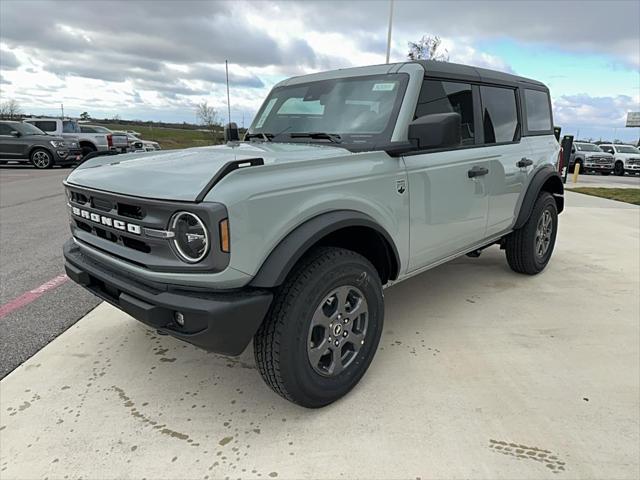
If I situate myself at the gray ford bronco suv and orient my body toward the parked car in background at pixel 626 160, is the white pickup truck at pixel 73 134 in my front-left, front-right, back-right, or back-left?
front-left

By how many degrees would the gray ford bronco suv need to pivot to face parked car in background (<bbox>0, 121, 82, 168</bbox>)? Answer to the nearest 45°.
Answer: approximately 90° to its right

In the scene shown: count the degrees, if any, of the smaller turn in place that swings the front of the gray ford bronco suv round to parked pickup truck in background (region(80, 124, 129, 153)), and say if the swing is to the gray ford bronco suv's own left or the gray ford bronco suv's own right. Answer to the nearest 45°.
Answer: approximately 90° to the gray ford bronco suv's own right

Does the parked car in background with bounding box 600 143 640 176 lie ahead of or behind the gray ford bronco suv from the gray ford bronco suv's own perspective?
behind

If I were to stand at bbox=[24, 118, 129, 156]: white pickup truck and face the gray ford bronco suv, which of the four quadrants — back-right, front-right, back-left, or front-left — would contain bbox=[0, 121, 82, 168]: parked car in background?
front-right

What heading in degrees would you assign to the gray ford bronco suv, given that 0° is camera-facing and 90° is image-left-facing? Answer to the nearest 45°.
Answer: approximately 45°

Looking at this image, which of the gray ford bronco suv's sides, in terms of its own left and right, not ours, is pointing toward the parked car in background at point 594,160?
back

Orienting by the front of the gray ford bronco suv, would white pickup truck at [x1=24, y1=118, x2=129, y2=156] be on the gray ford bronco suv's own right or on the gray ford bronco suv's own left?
on the gray ford bronco suv's own right
